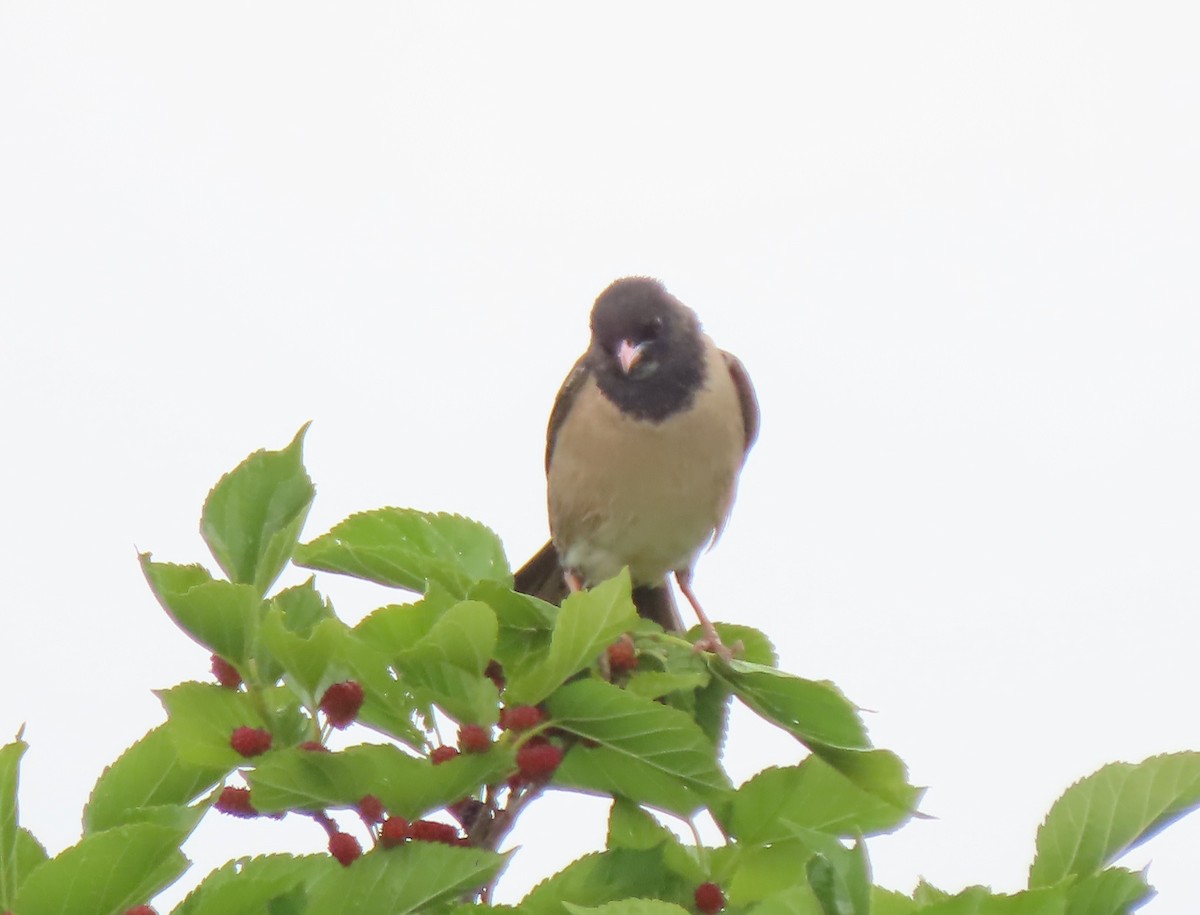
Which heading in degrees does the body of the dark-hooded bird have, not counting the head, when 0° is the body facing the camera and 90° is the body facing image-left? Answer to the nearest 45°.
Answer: approximately 0°

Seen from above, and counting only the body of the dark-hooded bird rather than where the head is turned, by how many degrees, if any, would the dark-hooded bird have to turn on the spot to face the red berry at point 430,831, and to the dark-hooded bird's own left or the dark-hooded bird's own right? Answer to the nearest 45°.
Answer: approximately 90° to the dark-hooded bird's own right

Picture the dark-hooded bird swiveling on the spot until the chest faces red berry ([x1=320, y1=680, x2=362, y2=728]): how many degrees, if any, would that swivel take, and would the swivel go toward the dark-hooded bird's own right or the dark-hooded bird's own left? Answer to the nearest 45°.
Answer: approximately 90° to the dark-hooded bird's own right

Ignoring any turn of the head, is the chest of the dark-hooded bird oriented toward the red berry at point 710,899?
yes

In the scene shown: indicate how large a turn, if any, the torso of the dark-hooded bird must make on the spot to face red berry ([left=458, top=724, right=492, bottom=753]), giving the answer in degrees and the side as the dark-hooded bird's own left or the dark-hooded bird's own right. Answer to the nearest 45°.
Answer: approximately 90° to the dark-hooded bird's own right
